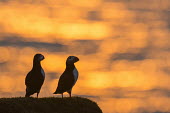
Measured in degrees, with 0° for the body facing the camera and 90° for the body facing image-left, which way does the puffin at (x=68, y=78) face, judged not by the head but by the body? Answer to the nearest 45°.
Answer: approximately 270°

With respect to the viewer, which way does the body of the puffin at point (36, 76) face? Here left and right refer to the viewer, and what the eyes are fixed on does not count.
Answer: facing to the right of the viewer

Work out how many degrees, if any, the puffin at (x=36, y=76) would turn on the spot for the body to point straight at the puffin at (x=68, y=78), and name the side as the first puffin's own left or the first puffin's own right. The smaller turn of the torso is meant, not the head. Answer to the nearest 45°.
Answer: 0° — it already faces it

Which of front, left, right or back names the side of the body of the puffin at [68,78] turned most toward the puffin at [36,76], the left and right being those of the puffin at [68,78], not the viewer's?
back

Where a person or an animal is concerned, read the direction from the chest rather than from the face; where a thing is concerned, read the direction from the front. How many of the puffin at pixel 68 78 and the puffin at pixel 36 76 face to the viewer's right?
2
